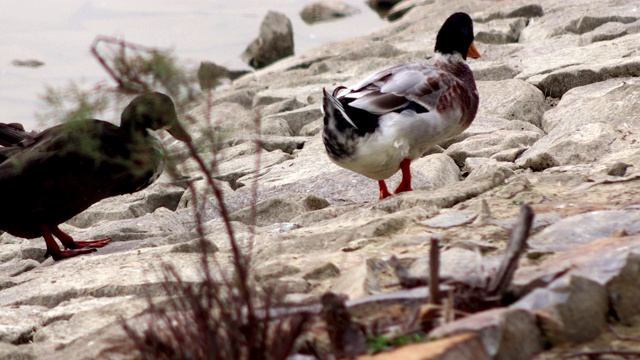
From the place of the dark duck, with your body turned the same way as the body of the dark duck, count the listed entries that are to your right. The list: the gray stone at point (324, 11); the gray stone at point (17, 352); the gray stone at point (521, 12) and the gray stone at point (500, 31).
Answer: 1

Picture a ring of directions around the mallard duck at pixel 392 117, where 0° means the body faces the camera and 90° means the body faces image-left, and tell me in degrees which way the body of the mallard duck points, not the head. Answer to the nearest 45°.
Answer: approximately 225°

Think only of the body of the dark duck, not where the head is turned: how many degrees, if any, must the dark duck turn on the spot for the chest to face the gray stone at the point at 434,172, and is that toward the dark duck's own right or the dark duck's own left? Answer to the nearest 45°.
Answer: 0° — it already faces it

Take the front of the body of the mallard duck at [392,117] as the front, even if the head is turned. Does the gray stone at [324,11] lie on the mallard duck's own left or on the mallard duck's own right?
on the mallard duck's own left

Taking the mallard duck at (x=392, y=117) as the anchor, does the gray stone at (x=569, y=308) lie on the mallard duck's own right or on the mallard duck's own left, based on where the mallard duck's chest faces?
on the mallard duck's own right

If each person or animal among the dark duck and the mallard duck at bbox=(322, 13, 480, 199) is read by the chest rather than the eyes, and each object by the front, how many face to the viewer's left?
0

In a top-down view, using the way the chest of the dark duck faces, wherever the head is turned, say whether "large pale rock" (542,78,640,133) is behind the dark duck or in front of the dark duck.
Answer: in front

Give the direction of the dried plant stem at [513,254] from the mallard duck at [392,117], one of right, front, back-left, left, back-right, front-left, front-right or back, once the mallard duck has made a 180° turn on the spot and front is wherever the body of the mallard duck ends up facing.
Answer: front-left

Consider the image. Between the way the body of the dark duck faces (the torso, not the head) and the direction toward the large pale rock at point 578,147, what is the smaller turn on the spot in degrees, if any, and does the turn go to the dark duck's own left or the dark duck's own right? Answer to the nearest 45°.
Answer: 0° — it already faces it

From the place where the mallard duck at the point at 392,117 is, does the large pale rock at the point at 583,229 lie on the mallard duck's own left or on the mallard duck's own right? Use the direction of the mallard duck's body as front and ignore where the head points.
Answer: on the mallard duck's own right

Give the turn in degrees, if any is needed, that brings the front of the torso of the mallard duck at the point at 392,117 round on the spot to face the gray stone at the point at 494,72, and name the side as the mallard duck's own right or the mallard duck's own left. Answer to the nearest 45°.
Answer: approximately 45° to the mallard duck's own left

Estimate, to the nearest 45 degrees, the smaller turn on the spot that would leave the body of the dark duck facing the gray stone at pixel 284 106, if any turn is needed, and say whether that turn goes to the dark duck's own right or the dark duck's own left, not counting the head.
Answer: approximately 45° to the dark duck's own left

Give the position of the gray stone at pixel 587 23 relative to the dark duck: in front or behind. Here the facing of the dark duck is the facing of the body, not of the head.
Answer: in front

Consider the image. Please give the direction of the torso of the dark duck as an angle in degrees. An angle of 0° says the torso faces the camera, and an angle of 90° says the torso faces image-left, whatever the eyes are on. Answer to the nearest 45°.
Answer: approximately 270°
